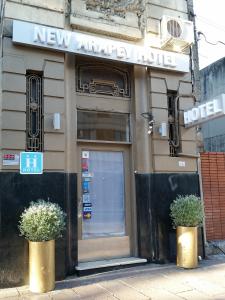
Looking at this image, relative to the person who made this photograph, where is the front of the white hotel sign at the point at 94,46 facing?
facing the viewer and to the right of the viewer

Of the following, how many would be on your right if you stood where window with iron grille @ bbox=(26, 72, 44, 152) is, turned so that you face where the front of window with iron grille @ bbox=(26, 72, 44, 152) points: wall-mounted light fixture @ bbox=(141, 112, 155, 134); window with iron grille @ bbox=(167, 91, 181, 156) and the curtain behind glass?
0

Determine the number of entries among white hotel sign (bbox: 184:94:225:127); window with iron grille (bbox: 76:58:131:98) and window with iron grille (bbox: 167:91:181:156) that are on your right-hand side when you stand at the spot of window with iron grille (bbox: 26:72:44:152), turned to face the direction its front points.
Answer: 0

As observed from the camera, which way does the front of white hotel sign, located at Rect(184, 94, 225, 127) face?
facing the viewer and to the left of the viewer

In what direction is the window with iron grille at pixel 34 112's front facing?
toward the camera

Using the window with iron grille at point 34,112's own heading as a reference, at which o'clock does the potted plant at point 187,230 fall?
The potted plant is roughly at 9 o'clock from the window with iron grille.

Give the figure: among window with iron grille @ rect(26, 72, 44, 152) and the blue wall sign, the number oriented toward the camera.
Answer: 2

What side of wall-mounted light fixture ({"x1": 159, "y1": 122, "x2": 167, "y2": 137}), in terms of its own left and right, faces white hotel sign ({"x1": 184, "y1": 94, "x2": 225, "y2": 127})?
left

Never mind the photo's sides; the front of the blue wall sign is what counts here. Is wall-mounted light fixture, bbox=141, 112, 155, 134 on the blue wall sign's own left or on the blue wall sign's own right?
on the blue wall sign's own left

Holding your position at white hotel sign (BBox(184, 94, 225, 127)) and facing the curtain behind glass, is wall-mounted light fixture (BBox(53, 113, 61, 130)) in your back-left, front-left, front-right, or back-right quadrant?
front-left

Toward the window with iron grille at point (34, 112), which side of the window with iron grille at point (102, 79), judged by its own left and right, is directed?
right

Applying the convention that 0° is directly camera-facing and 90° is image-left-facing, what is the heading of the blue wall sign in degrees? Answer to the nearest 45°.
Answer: approximately 0°

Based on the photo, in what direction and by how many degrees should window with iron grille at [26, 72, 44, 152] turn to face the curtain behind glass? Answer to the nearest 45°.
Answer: approximately 135° to its left
